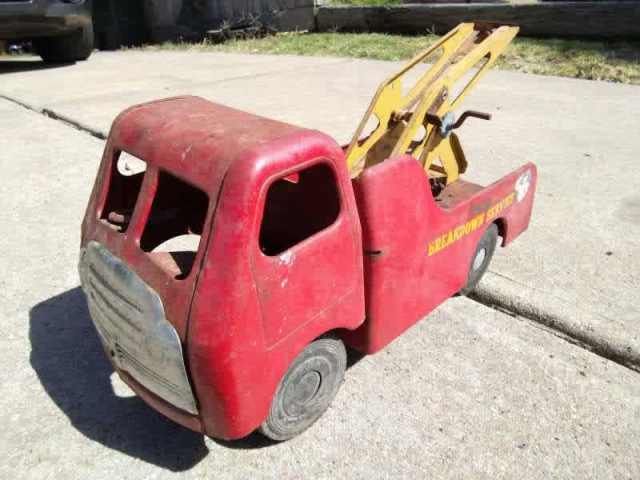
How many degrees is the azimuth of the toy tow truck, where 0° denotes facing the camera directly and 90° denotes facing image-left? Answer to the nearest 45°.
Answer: approximately 45°

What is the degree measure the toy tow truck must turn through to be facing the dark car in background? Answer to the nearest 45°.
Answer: approximately 90° to its right
